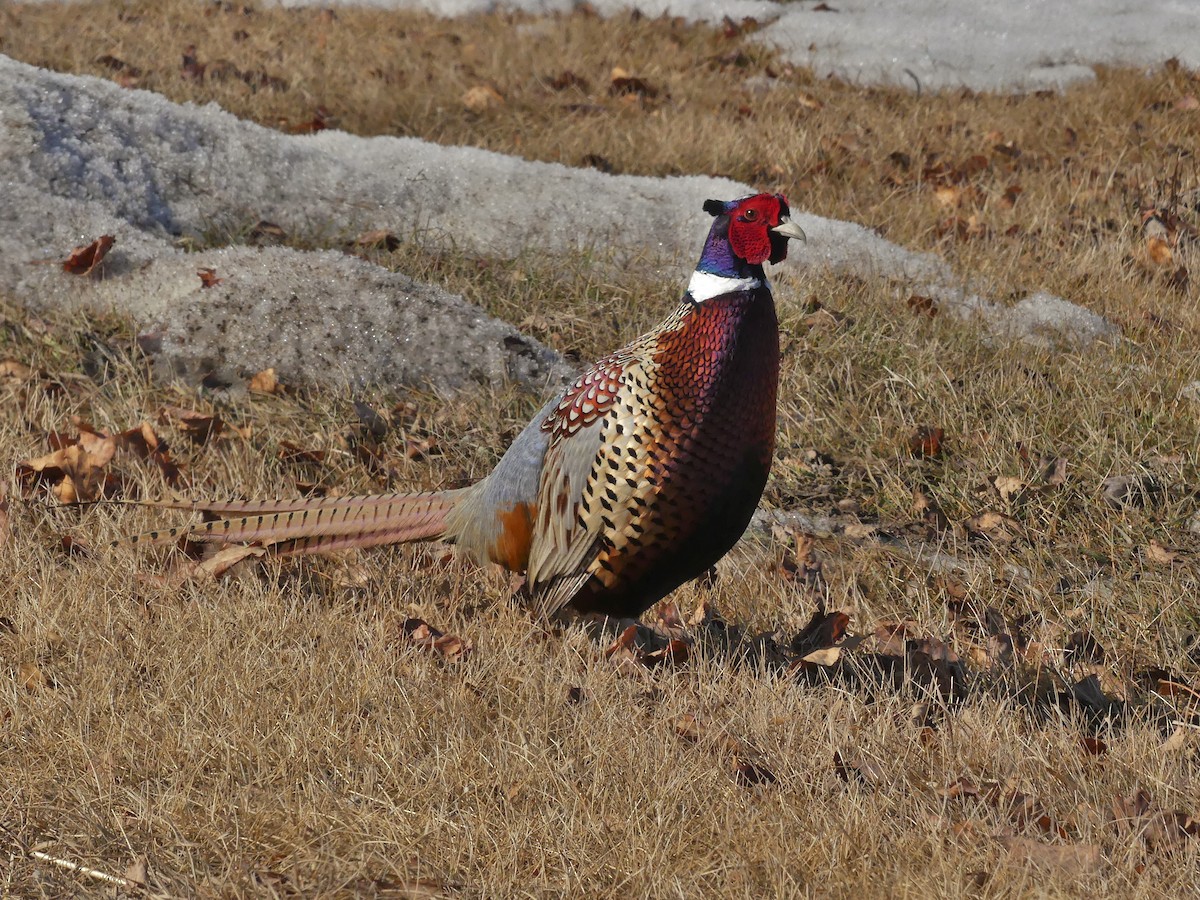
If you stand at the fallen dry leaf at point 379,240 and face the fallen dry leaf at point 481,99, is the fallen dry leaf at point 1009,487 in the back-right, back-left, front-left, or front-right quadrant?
back-right

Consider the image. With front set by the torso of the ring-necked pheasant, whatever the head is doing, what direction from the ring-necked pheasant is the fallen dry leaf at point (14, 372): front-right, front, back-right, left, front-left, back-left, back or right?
back-left

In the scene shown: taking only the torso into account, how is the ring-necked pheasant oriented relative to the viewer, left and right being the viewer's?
facing to the right of the viewer

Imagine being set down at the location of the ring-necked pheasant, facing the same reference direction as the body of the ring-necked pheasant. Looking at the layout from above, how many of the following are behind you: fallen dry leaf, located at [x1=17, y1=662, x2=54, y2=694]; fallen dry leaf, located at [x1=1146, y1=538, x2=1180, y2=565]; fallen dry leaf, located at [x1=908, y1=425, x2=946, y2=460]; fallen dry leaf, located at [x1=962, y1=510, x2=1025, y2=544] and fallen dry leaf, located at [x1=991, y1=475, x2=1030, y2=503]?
1

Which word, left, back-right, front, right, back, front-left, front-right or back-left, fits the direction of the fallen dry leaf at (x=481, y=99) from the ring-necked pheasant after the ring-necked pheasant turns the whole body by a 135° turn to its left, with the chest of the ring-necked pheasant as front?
front-right

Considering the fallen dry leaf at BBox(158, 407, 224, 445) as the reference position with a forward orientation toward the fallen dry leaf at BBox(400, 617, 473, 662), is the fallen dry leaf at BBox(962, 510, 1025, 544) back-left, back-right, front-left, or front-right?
front-left

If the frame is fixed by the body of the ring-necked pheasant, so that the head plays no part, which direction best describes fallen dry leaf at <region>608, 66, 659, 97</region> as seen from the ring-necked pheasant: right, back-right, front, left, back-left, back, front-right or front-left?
left

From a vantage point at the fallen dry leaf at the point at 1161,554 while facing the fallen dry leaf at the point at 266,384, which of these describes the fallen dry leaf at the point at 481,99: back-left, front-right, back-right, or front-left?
front-right

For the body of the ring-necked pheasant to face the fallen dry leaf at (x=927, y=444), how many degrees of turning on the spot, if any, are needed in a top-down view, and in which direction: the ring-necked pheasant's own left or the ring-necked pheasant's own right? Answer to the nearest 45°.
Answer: approximately 45° to the ring-necked pheasant's own left

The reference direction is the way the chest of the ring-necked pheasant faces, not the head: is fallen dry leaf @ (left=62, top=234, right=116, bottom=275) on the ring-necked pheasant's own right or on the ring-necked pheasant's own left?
on the ring-necked pheasant's own left

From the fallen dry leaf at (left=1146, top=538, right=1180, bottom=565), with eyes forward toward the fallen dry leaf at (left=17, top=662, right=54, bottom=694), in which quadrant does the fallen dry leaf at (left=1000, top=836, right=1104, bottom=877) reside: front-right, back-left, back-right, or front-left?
front-left

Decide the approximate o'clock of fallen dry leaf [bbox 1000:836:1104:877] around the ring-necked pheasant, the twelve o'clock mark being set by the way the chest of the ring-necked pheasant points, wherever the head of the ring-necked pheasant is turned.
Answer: The fallen dry leaf is roughly at 2 o'clock from the ring-necked pheasant.

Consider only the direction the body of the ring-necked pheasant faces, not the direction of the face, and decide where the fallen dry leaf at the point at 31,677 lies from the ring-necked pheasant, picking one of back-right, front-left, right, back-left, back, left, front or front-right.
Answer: back

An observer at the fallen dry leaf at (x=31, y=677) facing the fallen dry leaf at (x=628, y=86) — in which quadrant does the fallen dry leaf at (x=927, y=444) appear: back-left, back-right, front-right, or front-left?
front-right

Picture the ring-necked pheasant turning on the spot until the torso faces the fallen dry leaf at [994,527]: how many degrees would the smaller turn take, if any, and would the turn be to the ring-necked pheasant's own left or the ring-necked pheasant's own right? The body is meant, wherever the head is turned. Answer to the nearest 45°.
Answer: approximately 45° to the ring-necked pheasant's own left
